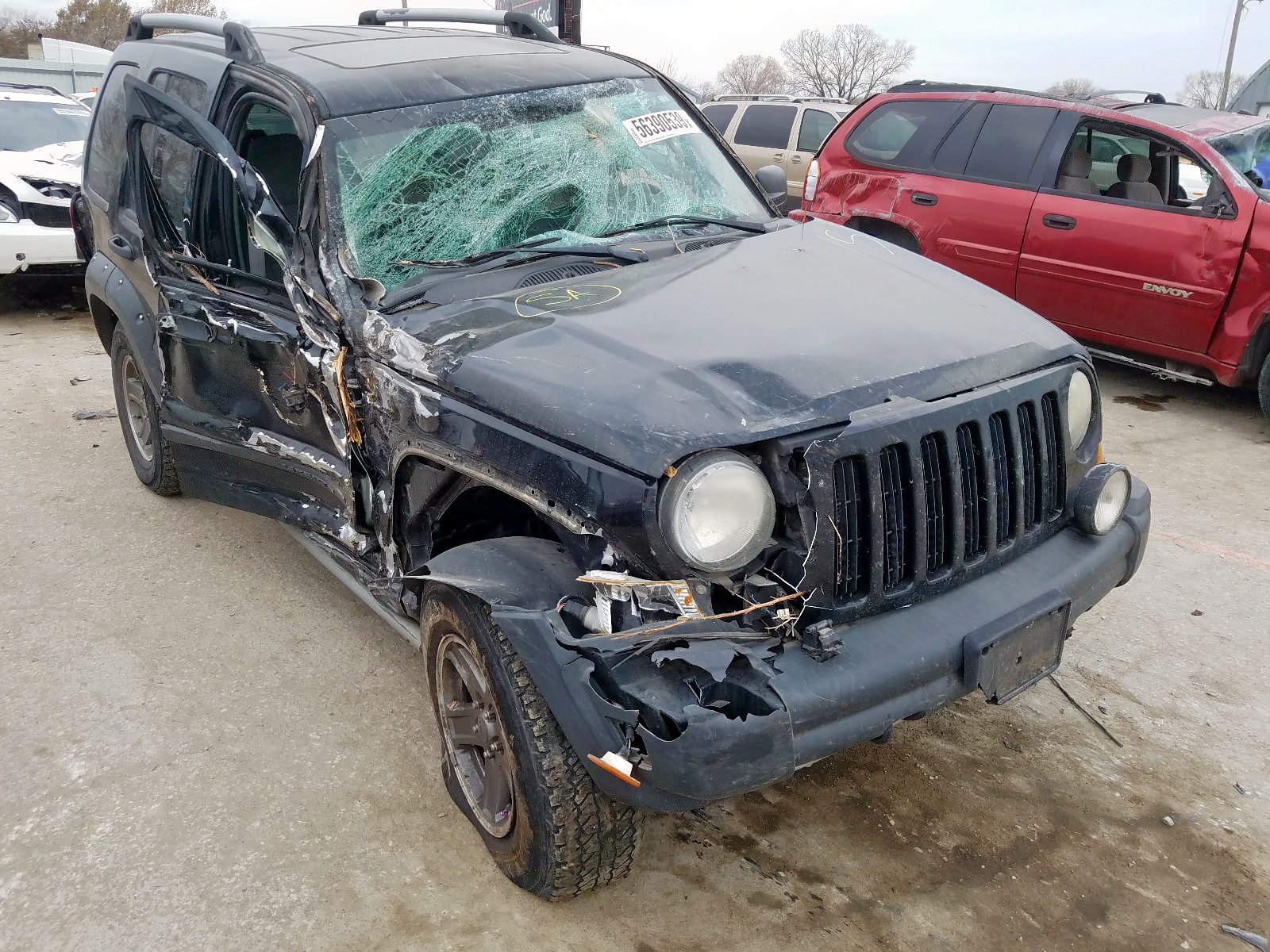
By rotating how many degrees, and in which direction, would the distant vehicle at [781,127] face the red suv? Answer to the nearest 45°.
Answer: approximately 90° to its right

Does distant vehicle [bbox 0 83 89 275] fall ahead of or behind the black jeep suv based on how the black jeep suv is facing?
behind

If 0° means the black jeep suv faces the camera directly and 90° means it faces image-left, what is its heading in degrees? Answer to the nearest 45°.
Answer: approximately 315°

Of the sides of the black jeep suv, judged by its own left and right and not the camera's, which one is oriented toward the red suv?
left

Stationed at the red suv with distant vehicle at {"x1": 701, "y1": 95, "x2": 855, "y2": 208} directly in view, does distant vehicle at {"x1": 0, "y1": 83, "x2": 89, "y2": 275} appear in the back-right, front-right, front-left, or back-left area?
front-left

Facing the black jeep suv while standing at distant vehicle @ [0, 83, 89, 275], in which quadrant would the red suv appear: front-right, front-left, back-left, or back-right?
front-left

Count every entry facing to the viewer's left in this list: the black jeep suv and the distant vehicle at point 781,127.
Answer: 0

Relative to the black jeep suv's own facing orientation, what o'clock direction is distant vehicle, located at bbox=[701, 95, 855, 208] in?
The distant vehicle is roughly at 8 o'clock from the black jeep suv.
